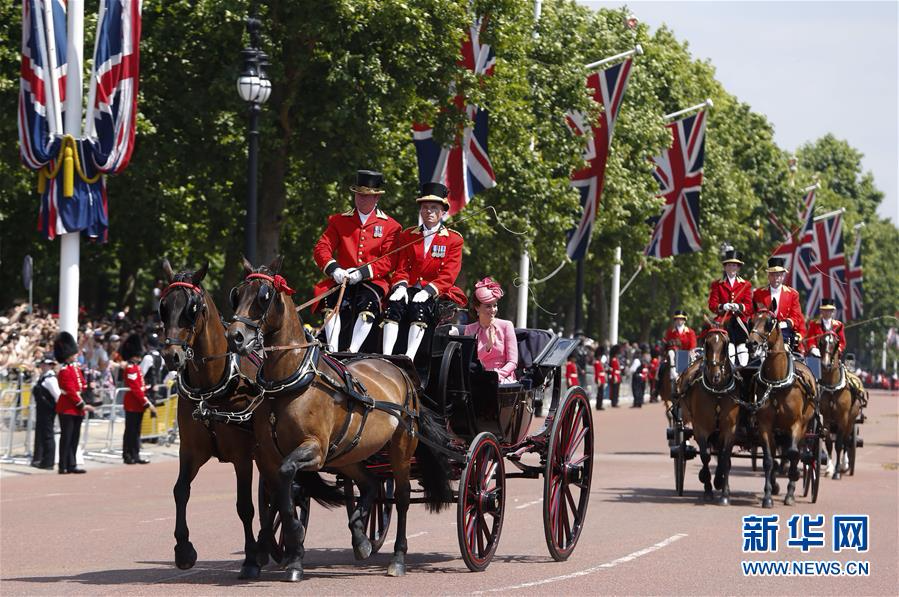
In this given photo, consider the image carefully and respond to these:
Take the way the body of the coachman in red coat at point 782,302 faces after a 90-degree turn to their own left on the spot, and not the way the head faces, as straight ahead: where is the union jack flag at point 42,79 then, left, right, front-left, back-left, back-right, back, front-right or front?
back

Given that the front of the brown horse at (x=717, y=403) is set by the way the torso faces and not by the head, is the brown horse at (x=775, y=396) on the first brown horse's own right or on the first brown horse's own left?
on the first brown horse's own left

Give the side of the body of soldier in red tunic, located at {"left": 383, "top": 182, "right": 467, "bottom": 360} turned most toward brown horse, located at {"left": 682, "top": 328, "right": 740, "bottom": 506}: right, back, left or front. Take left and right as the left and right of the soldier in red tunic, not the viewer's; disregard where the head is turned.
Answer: back

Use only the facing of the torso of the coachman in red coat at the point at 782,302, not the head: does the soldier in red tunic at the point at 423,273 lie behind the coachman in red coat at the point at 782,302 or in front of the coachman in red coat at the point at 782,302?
in front

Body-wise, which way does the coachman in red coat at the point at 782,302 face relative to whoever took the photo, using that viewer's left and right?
facing the viewer

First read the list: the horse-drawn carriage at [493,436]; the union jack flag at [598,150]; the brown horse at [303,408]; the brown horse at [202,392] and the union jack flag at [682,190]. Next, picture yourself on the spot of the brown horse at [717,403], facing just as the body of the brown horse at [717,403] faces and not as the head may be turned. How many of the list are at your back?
2

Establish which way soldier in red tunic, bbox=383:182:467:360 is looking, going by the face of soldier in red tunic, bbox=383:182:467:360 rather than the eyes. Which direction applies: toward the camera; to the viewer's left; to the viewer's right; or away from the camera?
toward the camera

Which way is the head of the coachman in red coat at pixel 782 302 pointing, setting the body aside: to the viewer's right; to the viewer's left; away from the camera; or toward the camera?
toward the camera

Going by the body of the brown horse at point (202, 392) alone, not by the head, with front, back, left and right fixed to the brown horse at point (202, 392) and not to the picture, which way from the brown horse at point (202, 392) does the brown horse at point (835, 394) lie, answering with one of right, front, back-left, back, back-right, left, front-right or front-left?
back

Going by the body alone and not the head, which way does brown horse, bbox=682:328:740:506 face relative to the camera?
toward the camera

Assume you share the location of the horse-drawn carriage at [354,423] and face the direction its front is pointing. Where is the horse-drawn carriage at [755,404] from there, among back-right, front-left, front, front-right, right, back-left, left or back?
back

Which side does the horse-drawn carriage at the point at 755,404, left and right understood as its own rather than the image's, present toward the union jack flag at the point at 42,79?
right
